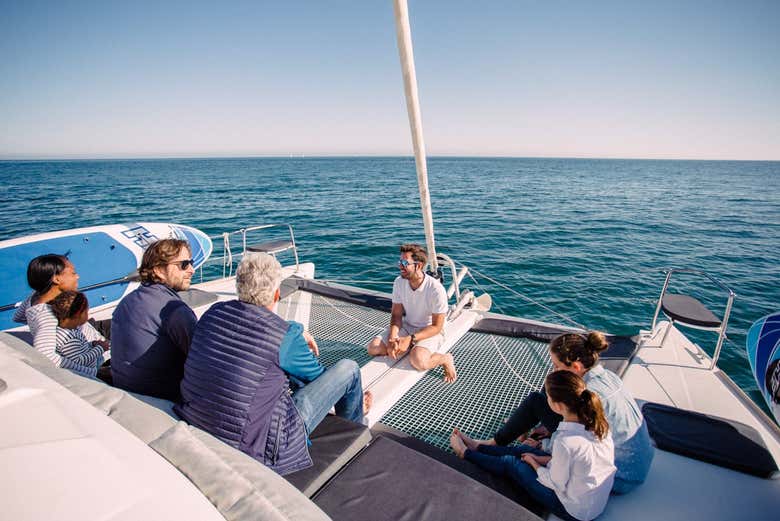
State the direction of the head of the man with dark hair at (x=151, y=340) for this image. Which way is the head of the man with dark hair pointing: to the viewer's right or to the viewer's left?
to the viewer's right

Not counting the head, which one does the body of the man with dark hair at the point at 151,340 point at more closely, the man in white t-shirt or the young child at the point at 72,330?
the man in white t-shirt

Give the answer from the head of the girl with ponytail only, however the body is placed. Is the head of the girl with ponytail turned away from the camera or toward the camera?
away from the camera

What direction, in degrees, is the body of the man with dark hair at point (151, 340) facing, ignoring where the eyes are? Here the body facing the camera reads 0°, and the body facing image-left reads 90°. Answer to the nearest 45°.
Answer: approximately 225°

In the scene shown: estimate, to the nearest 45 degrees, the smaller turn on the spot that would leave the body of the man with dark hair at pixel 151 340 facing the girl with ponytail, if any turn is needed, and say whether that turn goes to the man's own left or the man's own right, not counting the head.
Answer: approximately 90° to the man's own right

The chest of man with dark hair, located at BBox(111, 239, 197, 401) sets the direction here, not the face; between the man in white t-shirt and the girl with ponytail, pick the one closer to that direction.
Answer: the man in white t-shirt
